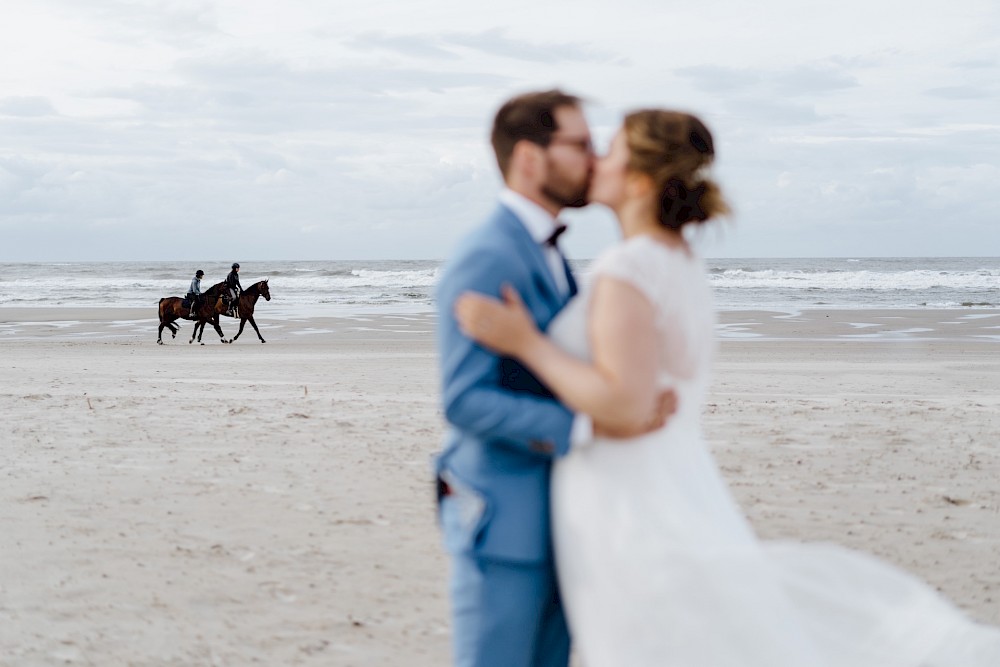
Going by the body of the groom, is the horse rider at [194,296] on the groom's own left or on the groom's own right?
on the groom's own left

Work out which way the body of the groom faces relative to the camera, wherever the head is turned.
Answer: to the viewer's right

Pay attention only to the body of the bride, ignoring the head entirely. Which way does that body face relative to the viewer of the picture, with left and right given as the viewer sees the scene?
facing to the left of the viewer

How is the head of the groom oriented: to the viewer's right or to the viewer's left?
to the viewer's right

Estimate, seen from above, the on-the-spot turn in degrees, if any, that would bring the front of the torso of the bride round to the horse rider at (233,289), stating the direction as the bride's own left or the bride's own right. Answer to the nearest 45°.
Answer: approximately 45° to the bride's own right

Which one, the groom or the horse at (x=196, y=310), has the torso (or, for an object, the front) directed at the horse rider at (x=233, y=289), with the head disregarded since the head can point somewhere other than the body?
the horse

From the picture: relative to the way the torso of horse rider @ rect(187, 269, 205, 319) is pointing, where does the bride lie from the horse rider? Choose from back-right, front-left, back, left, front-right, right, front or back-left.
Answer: right

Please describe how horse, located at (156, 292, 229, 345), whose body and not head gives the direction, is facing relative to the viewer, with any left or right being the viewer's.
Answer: facing to the right of the viewer

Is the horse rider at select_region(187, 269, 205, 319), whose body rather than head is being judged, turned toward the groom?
no

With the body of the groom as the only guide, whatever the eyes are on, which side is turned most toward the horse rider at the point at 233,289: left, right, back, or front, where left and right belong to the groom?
left

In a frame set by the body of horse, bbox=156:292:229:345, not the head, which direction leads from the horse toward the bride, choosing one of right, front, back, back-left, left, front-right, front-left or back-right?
right

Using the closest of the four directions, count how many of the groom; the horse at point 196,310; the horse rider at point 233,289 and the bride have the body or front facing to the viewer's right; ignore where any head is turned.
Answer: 3

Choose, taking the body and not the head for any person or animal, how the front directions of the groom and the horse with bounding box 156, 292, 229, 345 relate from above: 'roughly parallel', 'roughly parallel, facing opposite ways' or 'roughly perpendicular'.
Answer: roughly parallel

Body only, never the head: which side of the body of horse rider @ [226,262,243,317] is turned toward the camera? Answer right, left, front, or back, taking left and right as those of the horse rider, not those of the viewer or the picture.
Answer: right
